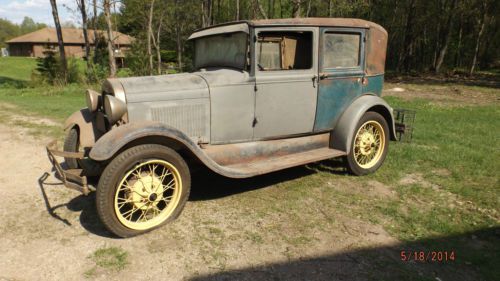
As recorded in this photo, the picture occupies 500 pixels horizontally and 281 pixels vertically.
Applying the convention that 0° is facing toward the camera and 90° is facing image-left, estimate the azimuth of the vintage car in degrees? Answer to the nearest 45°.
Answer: approximately 45°
